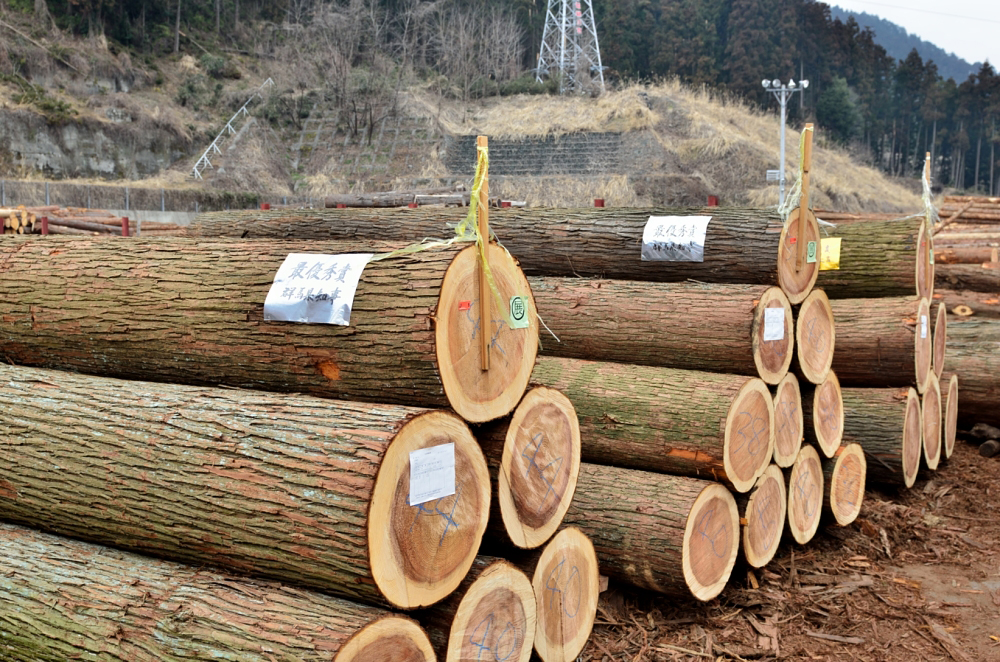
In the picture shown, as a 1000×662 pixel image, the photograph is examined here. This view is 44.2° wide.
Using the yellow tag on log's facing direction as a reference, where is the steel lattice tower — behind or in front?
behind

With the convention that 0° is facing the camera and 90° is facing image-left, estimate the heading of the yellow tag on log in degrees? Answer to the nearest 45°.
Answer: approximately 0°
